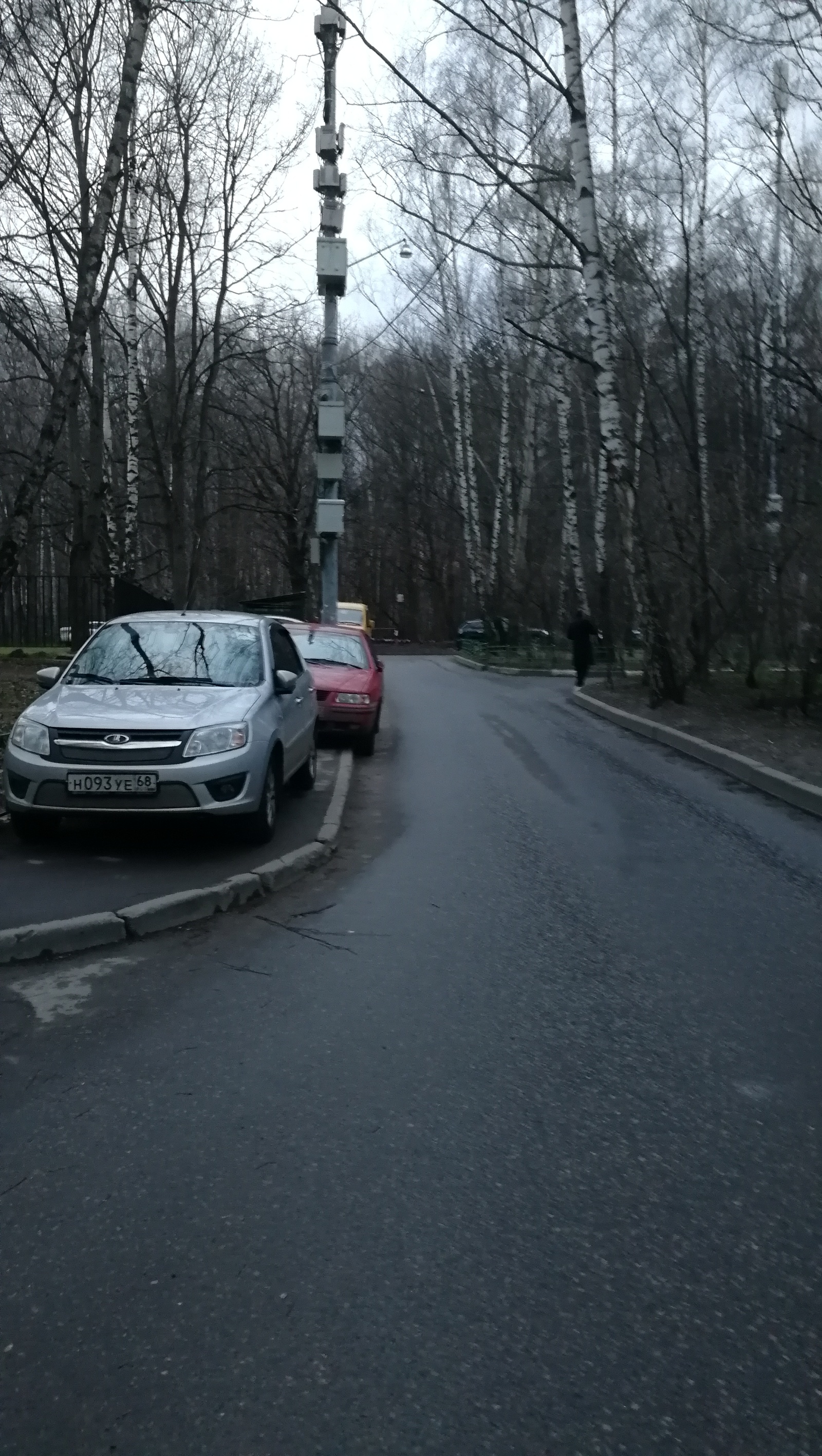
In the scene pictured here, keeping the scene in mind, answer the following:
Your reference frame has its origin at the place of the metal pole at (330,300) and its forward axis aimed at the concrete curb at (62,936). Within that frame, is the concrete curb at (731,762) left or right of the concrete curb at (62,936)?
left

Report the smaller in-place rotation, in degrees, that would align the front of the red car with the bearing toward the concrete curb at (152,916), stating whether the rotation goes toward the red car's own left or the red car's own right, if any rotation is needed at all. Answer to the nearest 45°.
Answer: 0° — it already faces it

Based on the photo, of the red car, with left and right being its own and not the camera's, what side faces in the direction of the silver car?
front

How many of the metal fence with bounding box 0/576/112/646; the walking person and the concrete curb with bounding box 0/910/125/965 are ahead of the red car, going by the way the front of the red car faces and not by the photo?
1

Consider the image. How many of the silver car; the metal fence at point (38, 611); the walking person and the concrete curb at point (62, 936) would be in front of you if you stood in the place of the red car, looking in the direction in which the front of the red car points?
2

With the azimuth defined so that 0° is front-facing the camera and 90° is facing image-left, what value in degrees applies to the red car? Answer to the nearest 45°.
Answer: approximately 0°

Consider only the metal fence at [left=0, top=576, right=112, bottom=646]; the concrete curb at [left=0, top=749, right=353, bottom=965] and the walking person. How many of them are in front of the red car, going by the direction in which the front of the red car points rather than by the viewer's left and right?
1

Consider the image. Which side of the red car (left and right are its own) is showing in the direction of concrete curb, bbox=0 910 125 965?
front

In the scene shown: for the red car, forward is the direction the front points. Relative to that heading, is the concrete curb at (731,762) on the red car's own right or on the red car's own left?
on the red car's own left
